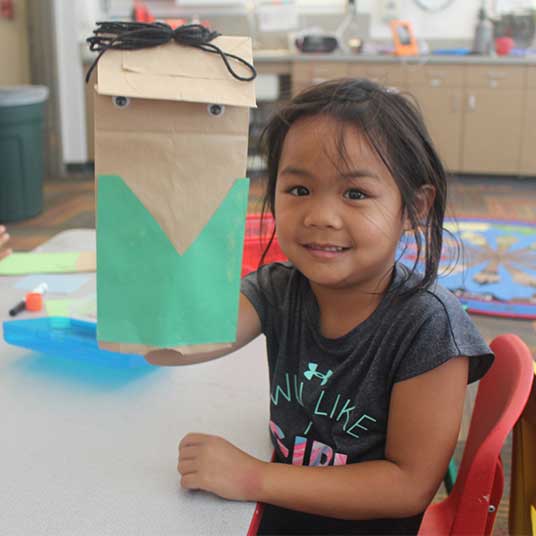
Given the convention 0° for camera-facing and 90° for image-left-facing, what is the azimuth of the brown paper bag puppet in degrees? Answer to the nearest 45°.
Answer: approximately 0°

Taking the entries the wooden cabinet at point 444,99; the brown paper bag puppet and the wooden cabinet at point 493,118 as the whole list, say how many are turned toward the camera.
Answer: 3

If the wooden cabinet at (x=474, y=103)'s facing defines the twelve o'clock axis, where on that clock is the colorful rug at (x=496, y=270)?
The colorful rug is roughly at 12 o'clock from the wooden cabinet.

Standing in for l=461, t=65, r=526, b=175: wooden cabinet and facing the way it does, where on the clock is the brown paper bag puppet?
The brown paper bag puppet is roughly at 12 o'clock from the wooden cabinet.

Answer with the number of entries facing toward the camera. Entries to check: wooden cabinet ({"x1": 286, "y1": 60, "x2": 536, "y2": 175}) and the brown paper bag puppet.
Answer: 2

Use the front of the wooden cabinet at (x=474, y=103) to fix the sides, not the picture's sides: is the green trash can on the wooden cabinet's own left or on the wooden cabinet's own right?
on the wooden cabinet's own right

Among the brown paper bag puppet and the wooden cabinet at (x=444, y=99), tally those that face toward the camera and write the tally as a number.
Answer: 2

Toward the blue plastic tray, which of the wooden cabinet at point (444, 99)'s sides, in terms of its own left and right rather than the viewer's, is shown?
front
